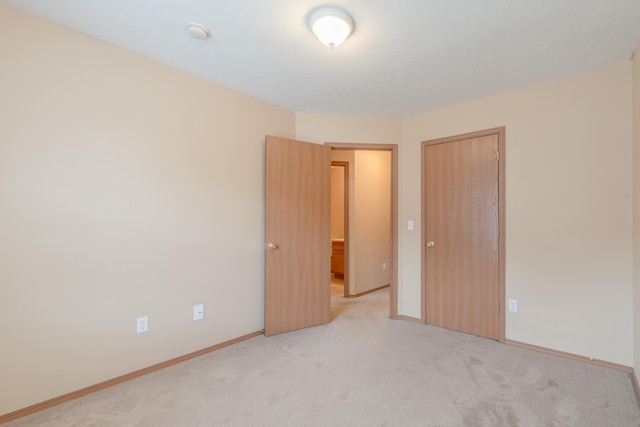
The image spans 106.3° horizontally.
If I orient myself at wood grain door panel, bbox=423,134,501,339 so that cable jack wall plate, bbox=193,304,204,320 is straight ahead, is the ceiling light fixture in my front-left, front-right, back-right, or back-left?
front-left

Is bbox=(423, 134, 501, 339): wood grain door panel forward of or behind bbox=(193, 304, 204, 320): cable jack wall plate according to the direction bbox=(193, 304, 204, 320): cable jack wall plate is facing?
forward

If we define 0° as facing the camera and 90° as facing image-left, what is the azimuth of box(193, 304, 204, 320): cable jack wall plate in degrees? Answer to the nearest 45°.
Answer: approximately 315°

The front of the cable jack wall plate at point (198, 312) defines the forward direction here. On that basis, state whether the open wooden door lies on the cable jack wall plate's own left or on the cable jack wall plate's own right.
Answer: on the cable jack wall plate's own left
